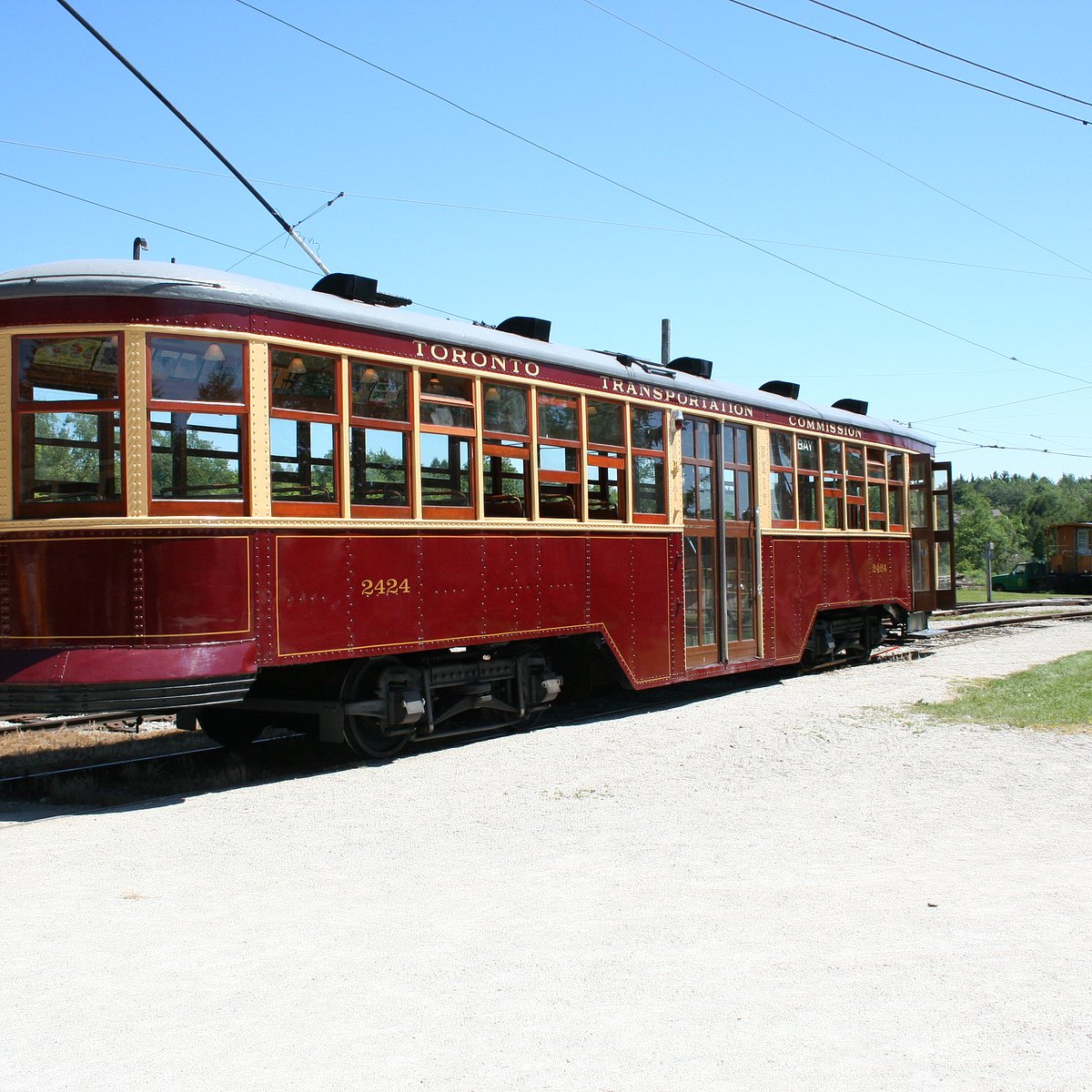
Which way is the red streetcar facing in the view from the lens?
facing away from the viewer and to the right of the viewer
